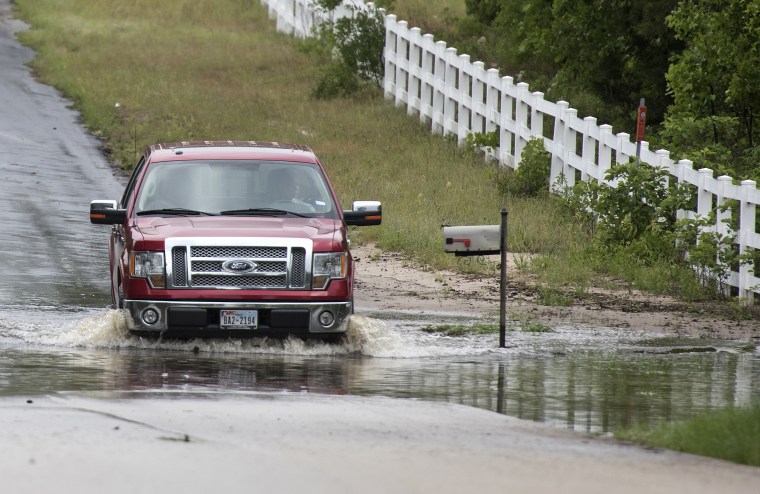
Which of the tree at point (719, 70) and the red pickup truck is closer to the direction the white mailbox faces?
the red pickup truck

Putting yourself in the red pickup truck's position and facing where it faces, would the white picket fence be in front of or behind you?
behind

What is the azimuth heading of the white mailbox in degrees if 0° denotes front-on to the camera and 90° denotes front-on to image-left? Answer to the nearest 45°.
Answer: approximately 90°

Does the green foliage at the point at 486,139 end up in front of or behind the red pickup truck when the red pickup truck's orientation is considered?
behind

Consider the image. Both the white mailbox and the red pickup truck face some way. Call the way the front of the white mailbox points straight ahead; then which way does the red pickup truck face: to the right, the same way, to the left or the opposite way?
to the left

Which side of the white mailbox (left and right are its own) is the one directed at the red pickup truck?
front

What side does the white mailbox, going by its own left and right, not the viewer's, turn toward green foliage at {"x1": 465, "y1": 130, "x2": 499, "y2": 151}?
right

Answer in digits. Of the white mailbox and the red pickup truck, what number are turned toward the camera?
1

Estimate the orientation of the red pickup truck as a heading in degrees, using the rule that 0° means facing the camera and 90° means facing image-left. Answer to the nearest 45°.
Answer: approximately 0°

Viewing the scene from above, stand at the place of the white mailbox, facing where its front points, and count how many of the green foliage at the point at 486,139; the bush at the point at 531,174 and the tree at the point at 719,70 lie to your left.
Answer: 0

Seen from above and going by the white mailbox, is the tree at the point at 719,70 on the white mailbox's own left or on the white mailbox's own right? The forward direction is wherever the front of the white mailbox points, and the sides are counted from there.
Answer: on the white mailbox's own right

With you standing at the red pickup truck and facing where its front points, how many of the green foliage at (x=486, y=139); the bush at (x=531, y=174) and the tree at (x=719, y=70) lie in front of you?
0

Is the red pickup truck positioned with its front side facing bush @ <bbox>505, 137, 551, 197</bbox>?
no

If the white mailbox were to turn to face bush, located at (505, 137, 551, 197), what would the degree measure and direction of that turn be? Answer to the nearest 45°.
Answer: approximately 90° to its right

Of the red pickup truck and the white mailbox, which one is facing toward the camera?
the red pickup truck
